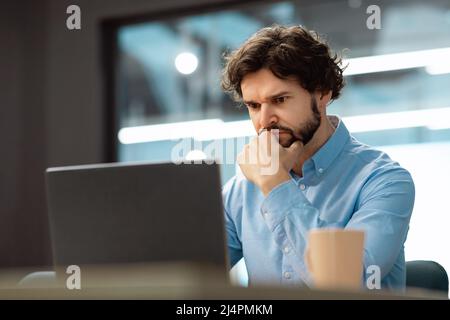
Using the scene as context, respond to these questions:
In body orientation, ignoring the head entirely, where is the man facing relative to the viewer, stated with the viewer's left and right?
facing the viewer and to the left of the viewer

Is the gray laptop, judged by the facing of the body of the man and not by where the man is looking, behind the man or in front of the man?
in front

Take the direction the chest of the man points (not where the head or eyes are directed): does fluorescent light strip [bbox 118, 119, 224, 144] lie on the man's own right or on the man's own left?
on the man's own right

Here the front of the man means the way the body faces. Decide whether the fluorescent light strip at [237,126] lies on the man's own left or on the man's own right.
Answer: on the man's own right

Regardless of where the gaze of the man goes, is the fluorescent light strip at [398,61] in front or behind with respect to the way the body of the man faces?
behind

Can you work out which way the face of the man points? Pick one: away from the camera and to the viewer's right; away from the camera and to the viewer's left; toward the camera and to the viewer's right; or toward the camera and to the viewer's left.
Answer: toward the camera and to the viewer's left

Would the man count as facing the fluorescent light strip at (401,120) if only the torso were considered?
no

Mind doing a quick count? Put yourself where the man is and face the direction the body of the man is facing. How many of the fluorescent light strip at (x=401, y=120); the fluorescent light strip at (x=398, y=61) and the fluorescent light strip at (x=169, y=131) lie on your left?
0
